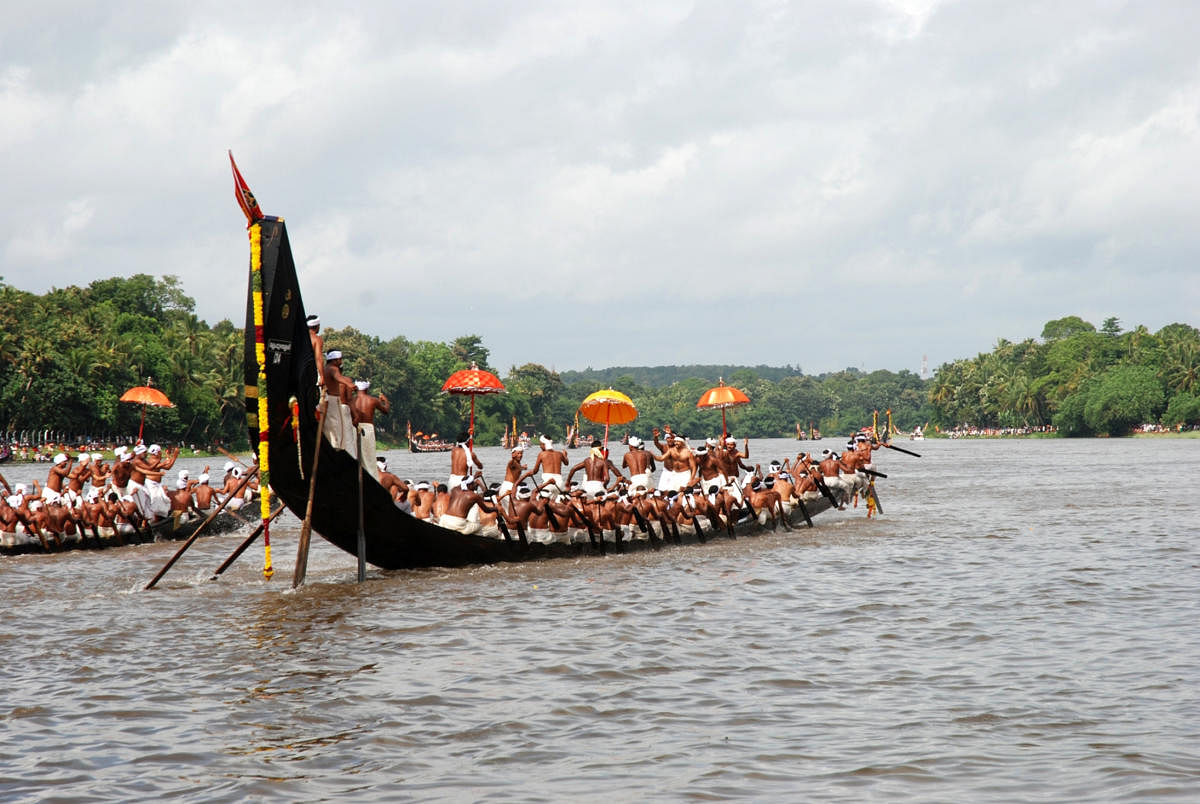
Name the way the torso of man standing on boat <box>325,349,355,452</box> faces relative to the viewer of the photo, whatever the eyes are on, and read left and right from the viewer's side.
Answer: facing away from the viewer and to the right of the viewer

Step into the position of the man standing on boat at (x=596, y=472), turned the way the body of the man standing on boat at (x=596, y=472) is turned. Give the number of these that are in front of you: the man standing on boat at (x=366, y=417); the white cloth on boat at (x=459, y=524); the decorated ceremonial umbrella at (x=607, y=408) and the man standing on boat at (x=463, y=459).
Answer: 1

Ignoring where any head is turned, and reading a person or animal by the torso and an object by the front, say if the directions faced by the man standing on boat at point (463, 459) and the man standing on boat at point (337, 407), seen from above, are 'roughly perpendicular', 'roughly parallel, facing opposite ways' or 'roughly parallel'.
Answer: roughly parallel

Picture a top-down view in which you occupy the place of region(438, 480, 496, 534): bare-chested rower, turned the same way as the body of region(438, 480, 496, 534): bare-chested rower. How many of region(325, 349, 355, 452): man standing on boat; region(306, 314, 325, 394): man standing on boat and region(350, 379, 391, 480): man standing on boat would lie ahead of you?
0

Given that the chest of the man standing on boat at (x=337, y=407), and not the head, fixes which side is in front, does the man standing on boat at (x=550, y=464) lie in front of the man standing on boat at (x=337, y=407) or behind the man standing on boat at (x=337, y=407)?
in front

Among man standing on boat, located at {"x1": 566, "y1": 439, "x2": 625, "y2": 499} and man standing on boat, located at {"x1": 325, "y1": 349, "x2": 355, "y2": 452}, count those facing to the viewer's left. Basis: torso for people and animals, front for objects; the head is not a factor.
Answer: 0

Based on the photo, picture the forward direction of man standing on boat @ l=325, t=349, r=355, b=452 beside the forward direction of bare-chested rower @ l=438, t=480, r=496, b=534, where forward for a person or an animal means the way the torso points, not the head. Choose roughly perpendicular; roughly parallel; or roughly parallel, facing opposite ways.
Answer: roughly parallel

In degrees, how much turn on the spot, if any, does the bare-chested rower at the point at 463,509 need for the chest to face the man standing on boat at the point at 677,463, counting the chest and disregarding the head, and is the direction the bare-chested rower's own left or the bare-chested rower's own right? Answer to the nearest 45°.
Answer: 0° — they already face them
